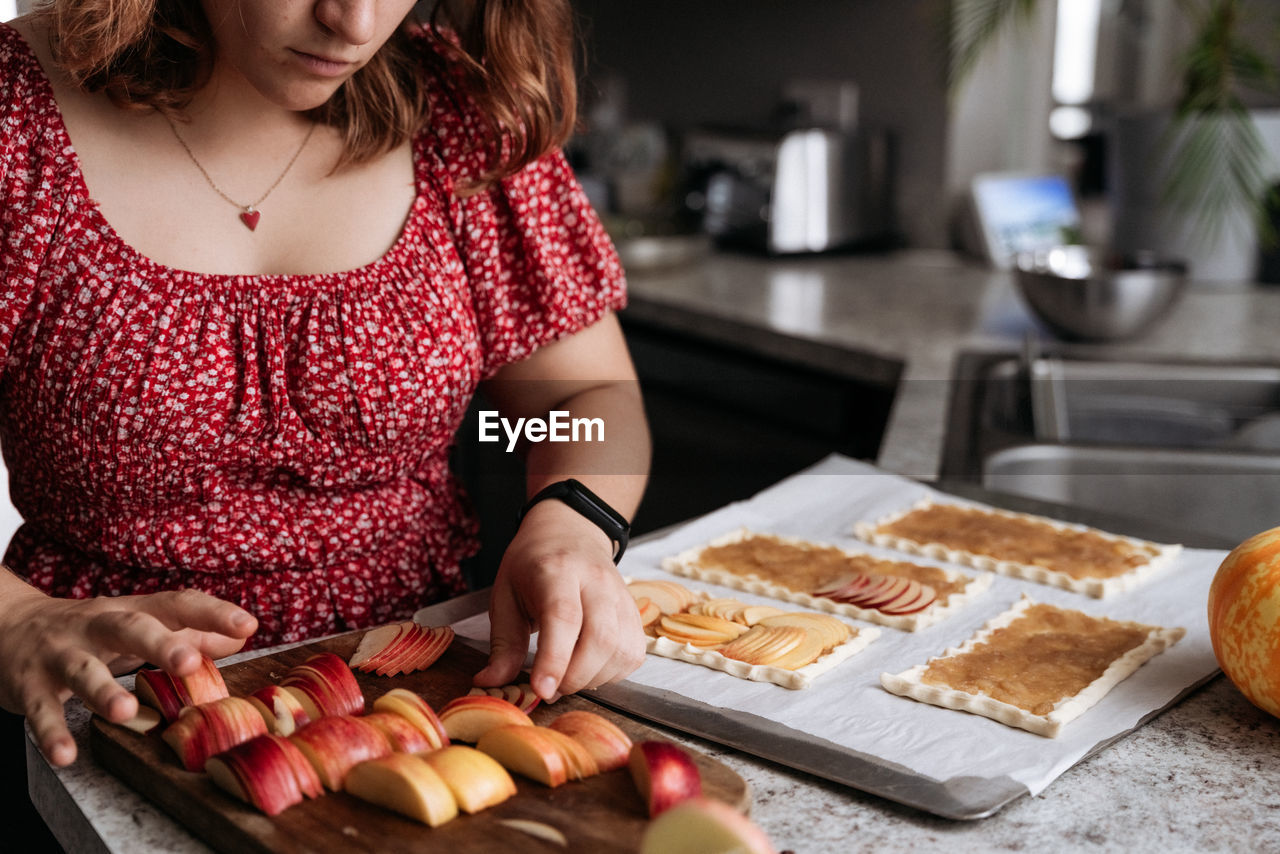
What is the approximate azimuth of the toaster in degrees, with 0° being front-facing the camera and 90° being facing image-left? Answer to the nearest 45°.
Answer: approximately 45°

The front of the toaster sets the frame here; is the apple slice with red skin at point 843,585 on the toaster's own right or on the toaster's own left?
on the toaster's own left

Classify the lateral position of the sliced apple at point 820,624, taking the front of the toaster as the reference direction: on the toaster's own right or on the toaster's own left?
on the toaster's own left

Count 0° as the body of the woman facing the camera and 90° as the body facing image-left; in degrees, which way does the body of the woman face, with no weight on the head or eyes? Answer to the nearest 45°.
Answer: approximately 0°
